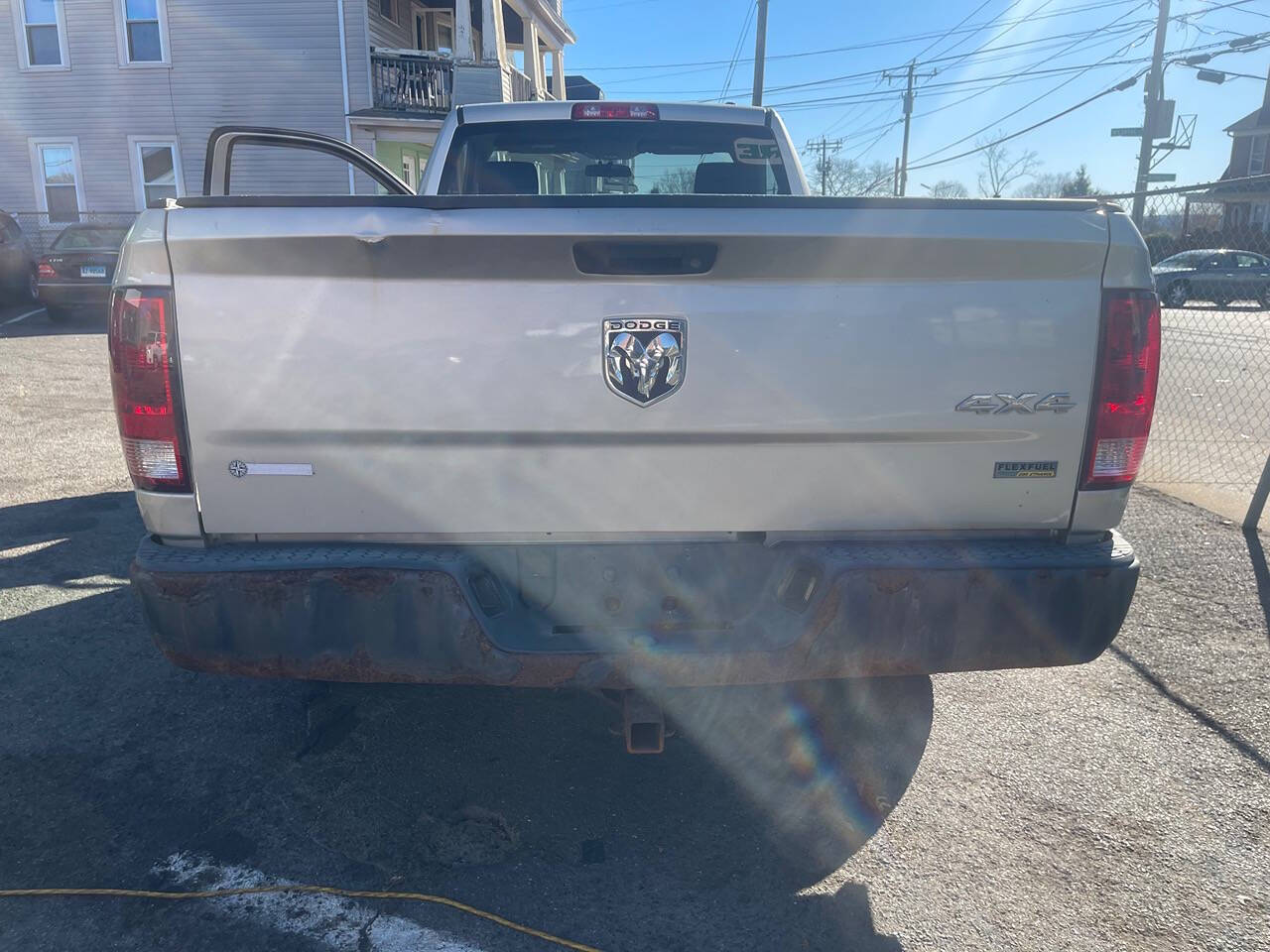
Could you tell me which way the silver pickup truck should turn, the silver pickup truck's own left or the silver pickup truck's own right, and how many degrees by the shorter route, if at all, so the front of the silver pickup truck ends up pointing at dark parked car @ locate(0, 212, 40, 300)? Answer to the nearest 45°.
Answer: approximately 45° to the silver pickup truck's own left

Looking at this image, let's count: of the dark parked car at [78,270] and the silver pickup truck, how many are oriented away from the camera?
2

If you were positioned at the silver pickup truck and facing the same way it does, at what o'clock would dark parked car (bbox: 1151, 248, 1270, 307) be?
The dark parked car is roughly at 1 o'clock from the silver pickup truck.

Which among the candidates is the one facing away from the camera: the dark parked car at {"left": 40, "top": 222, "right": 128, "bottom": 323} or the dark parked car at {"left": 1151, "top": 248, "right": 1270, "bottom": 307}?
the dark parked car at {"left": 40, "top": 222, "right": 128, "bottom": 323}

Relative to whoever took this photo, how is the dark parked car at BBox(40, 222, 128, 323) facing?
facing away from the viewer

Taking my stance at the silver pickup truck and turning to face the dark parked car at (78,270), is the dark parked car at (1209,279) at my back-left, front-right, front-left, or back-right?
front-right

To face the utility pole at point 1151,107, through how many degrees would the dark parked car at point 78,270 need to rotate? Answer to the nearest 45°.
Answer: approximately 90° to its right

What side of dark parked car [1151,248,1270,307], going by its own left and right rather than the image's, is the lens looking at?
left

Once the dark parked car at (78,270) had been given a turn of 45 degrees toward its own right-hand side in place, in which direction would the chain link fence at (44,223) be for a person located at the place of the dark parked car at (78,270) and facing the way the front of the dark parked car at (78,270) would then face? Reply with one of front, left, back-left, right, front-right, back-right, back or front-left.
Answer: front-left

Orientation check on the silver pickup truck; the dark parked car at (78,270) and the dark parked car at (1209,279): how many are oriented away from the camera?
2

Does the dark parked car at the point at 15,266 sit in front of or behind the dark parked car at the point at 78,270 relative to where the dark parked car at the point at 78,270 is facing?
in front

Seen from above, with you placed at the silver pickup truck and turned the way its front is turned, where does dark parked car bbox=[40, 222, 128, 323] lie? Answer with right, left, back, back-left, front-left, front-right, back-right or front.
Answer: front-left

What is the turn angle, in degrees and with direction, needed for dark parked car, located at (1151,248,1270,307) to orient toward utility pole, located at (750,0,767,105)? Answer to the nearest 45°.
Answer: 0° — it already faces it

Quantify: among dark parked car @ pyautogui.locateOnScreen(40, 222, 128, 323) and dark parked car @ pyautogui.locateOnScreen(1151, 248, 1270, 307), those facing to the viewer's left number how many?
1

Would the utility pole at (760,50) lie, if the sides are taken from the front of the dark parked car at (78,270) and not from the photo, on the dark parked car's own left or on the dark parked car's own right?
on the dark parked car's own right

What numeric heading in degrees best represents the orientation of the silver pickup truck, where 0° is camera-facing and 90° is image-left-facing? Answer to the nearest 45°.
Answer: approximately 180°

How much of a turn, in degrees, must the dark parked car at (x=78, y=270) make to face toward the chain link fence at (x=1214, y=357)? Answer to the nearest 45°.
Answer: approximately 135° to its right
